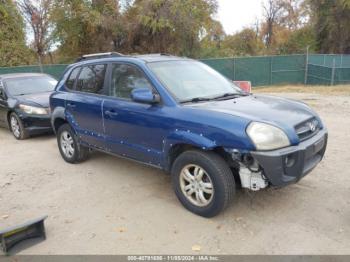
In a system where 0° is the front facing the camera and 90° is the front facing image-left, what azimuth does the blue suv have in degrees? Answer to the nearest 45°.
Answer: approximately 315°

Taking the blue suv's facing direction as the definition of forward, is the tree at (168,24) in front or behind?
behind

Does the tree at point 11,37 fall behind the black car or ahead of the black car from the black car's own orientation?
behind
